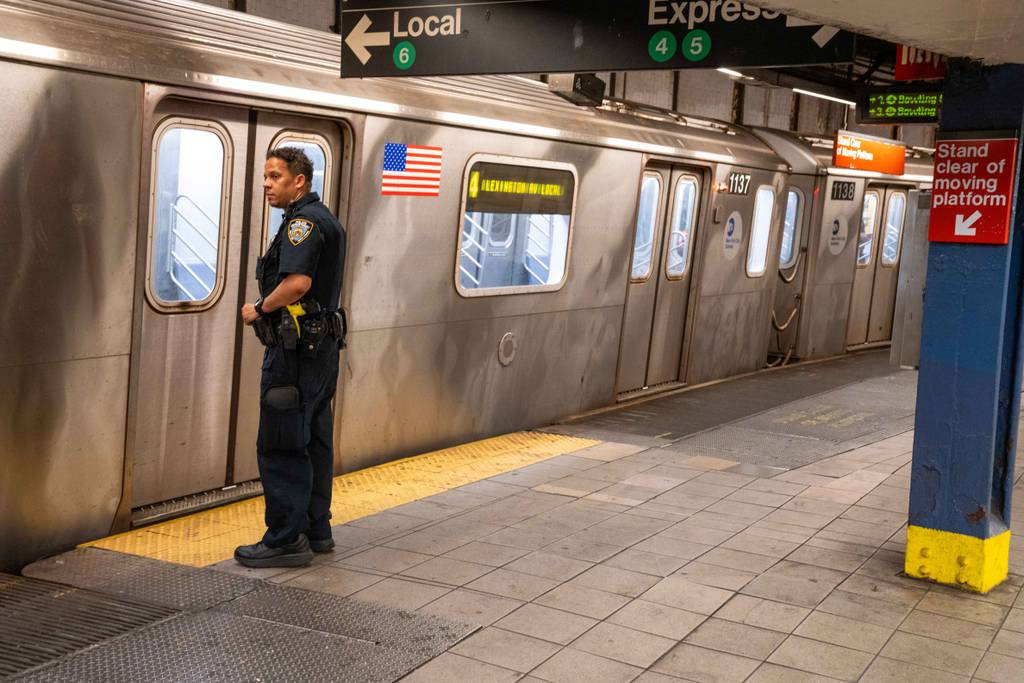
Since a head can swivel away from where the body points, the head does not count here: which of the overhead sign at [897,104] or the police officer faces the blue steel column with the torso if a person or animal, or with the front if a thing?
the overhead sign

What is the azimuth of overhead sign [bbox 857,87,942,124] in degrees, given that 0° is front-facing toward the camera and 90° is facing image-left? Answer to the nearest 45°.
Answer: approximately 0°

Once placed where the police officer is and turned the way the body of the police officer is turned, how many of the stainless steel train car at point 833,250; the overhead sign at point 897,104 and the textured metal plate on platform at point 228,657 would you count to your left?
1

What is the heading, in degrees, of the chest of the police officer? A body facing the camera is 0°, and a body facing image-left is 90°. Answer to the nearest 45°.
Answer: approximately 90°

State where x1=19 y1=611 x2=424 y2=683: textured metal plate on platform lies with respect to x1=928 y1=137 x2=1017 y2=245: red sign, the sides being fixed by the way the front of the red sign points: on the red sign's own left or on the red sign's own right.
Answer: on the red sign's own right

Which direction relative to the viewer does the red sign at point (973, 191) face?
toward the camera

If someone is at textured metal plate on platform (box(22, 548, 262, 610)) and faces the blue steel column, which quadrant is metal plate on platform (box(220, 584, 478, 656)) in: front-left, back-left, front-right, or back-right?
front-right

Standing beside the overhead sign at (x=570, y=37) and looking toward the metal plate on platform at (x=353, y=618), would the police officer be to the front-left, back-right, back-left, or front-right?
front-right
